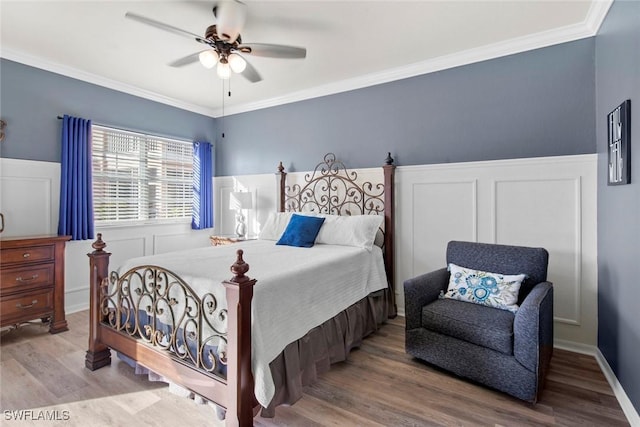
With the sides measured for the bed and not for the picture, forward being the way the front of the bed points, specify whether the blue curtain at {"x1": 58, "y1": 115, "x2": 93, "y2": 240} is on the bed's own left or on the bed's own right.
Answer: on the bed's own right

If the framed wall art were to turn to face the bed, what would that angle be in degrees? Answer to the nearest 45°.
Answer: approximately 45° to its left

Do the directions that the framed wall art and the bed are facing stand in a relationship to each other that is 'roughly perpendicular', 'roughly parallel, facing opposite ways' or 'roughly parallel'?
roughly perpendicular

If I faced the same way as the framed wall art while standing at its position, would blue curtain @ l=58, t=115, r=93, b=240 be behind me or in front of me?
in front

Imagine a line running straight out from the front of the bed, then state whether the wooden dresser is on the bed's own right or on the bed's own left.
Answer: on the bed's own right

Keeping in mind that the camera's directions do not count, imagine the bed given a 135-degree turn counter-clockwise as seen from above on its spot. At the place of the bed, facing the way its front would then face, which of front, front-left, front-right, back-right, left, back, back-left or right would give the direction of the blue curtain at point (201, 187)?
left

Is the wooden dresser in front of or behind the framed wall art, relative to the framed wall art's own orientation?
in front

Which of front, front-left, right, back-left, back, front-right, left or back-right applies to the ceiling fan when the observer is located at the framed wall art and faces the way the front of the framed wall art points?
front-left

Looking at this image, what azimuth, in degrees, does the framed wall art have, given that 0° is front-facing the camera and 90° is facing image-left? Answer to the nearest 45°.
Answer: approximately 90°

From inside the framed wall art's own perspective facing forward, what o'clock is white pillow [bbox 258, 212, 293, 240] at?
The white pillow is roughly at 12 o'clock from the framed wall art.

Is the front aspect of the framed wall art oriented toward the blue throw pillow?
yes

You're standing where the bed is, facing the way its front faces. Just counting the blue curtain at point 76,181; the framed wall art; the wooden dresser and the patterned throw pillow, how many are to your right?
2

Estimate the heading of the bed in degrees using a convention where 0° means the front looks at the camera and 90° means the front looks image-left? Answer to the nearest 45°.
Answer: approximately 45°

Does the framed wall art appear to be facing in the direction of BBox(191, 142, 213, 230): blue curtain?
yes
